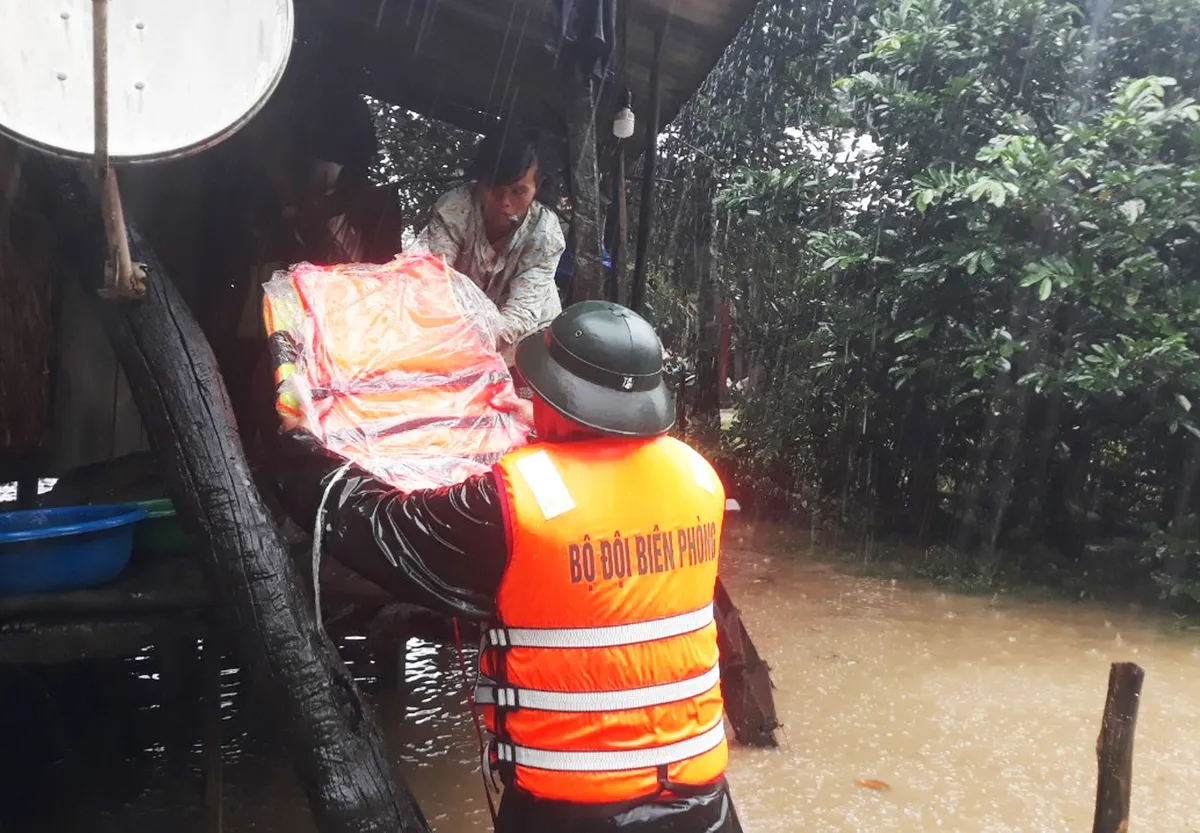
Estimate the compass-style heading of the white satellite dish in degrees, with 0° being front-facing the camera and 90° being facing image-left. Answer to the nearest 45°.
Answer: approximately 0°

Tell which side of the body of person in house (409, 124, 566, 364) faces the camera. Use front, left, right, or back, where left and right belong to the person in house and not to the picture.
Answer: front

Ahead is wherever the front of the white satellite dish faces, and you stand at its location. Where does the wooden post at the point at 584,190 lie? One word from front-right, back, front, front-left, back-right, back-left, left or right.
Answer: back-left

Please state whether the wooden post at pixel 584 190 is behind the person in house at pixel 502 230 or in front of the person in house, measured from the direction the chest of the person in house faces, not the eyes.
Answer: behind

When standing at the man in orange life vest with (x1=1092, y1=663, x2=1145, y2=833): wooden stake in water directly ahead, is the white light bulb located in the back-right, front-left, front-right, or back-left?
front-left

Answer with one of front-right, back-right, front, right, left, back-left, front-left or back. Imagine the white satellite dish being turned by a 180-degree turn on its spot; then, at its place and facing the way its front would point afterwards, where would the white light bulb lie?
front-right

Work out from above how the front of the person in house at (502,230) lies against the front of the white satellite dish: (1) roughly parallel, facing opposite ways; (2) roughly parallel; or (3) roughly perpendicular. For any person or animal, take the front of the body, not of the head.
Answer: roughly parallel

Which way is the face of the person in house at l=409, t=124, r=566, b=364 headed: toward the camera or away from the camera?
toward the camera

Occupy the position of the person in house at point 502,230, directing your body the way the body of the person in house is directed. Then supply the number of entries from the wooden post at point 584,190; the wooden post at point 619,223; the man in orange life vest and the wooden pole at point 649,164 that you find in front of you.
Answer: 1

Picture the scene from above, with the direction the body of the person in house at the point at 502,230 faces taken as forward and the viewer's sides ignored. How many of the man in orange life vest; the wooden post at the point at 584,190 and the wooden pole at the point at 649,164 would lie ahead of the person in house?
1

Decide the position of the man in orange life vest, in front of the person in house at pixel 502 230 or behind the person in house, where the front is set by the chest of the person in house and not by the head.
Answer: in front

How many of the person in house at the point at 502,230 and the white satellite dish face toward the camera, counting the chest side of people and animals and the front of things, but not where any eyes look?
2
